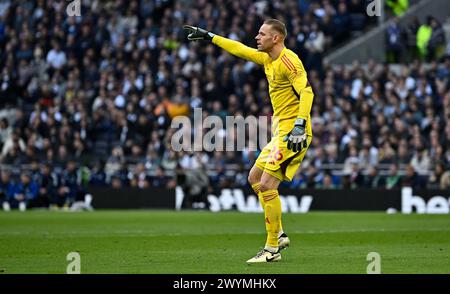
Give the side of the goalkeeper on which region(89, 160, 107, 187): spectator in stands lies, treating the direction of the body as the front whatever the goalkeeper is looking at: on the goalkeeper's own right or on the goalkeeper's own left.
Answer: on the goalkeeper's own right

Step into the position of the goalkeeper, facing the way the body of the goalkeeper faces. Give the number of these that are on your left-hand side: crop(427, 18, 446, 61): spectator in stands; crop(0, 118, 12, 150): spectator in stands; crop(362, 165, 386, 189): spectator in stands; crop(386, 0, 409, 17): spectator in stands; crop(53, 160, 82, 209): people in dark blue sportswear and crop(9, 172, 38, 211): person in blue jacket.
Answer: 0

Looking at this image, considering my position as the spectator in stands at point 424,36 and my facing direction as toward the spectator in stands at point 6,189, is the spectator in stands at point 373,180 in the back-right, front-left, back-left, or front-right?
front-left

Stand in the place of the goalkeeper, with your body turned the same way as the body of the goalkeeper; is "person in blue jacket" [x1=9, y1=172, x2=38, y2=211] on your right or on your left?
on your right

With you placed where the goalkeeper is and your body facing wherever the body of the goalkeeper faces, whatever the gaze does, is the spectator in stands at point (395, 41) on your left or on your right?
on your right

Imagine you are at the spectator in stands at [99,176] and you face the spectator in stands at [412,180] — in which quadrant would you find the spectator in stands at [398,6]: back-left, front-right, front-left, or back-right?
front-left

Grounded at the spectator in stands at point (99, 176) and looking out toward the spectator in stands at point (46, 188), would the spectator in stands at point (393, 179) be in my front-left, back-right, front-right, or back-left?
back-left

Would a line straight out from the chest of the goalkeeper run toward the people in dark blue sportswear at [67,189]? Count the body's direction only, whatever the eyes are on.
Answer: no

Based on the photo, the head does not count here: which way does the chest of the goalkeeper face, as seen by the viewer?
to the viewer's left

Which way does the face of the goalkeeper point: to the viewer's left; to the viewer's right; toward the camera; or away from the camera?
to the viewer's left

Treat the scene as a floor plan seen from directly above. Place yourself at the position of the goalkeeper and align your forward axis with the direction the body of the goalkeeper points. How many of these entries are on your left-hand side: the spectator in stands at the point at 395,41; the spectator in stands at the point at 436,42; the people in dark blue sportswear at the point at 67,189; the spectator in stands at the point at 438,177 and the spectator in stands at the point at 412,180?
0

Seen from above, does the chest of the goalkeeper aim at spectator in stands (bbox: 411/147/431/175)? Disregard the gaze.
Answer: no

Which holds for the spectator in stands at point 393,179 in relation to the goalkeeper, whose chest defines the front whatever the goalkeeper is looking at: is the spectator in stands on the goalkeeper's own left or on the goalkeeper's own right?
on the goalkeeper's own right
